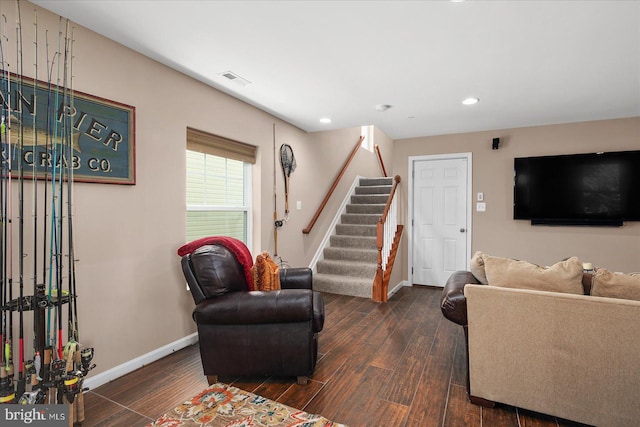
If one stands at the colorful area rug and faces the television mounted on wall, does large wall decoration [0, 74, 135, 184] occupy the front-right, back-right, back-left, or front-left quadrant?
back-left

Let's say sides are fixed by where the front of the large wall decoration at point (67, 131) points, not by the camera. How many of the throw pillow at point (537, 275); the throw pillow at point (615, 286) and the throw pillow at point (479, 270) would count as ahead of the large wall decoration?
3

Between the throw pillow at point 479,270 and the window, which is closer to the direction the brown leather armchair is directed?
the throw pillow

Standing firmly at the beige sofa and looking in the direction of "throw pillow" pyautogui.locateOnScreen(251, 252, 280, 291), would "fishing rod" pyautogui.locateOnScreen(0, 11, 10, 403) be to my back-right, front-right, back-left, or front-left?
front-left

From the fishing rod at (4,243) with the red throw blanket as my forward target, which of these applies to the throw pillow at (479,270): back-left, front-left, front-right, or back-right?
front-right

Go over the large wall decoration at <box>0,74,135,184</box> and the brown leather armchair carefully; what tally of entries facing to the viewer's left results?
0

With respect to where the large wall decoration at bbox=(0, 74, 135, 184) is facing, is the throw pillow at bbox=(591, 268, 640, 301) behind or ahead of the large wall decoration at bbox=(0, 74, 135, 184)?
ahead

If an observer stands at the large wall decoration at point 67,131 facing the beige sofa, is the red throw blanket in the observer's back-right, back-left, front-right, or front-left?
front-left

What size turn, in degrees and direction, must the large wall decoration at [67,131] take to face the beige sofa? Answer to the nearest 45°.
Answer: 0° — it already faces it

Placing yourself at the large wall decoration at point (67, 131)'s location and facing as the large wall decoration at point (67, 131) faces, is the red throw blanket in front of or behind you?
in front

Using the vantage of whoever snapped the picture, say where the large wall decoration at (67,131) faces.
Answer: facing the viewer and to the right of the viewer

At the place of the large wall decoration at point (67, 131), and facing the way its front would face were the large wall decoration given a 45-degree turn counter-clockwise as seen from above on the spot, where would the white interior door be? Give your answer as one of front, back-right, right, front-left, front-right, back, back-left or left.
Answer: front
